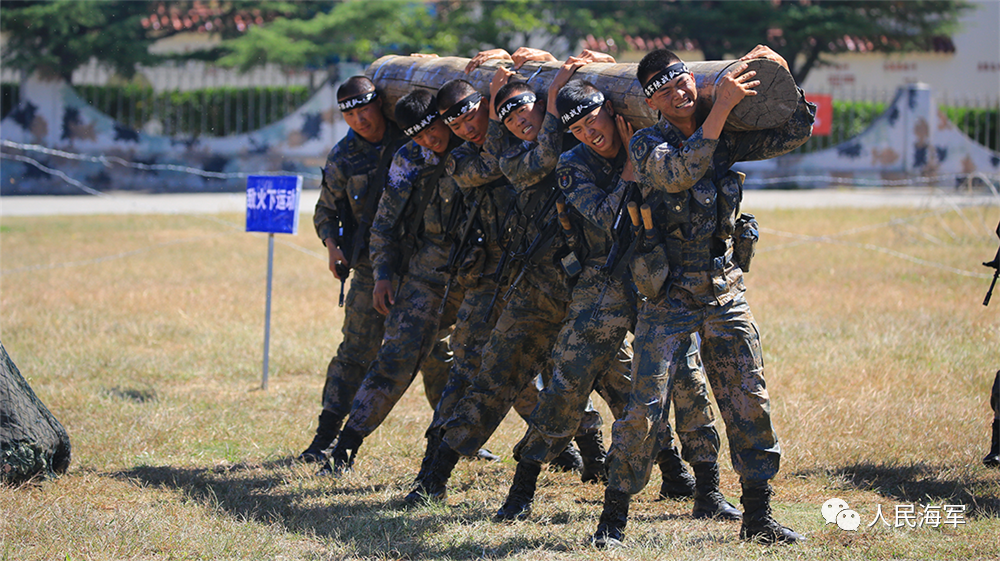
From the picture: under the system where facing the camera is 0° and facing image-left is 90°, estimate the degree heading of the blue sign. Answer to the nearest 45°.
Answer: approximately 0°

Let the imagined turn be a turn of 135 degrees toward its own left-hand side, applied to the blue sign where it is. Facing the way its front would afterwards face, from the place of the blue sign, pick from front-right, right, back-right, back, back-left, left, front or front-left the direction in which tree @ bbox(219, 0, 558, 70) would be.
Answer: front-left

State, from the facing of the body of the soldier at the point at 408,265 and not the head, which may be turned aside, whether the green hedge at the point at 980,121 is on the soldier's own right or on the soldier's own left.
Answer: on the soldier's own left

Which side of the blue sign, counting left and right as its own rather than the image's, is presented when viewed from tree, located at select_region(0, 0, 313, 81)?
back

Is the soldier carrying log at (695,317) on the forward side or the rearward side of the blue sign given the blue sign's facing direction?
on the forward side
